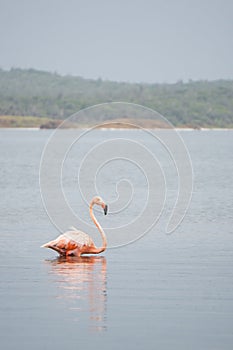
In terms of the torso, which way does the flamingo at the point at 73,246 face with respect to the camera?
to the viewer's right
